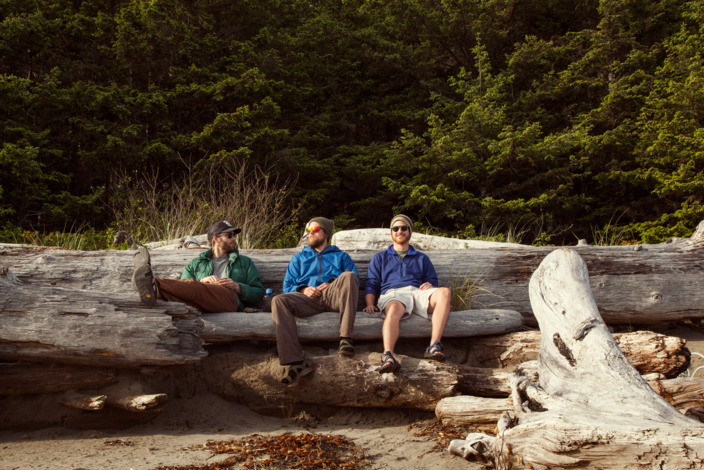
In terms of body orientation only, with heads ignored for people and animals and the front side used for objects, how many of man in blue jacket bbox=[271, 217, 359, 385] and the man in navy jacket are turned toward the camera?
2

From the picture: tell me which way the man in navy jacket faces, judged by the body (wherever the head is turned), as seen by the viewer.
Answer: toward the camera

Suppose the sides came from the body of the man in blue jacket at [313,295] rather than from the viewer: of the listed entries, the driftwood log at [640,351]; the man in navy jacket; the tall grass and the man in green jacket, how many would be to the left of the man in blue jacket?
2

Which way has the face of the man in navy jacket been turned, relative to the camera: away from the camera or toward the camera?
toward the camera

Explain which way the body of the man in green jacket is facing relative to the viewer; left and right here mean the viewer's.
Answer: facing the viewer and to the left of the viewer

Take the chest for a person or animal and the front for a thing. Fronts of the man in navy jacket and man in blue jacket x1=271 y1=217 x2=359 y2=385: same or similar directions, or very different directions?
same or similar directions

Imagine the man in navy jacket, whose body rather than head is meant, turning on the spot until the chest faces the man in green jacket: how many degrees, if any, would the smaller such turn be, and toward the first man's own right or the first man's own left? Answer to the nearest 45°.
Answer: approximately 90° to the first man's own right

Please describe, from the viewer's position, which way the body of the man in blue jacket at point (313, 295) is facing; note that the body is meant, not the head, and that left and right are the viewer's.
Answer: facing the viewer

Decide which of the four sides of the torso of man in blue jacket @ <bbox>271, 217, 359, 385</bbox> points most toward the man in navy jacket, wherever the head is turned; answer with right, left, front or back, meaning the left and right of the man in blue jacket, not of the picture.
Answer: left

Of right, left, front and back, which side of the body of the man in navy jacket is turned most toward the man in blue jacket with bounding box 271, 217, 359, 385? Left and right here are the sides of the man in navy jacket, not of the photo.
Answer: right

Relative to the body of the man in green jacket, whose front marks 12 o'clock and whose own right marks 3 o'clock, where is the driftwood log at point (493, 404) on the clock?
The driftwood log is roughly at 9 o'clock from the man in green jacket.

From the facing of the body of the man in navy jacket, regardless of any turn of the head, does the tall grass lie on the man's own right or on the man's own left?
on the man's own right

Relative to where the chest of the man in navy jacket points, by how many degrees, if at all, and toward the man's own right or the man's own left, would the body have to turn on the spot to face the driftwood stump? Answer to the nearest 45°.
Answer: approximately 45° to the man's own left
